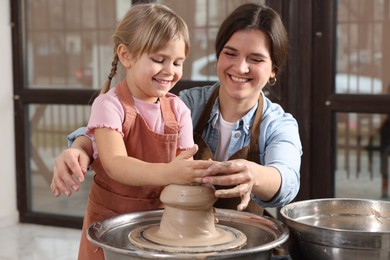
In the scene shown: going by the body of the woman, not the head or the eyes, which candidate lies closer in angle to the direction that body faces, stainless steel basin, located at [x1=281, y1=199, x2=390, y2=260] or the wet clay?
the wet clay

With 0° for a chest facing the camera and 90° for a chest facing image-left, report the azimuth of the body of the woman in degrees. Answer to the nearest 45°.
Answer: approximately 45°

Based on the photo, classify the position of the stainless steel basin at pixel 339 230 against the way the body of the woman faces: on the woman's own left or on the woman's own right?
on the woman's own left

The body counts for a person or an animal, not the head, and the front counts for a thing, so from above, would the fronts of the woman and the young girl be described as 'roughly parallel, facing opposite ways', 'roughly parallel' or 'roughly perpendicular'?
roughly perpendicular
